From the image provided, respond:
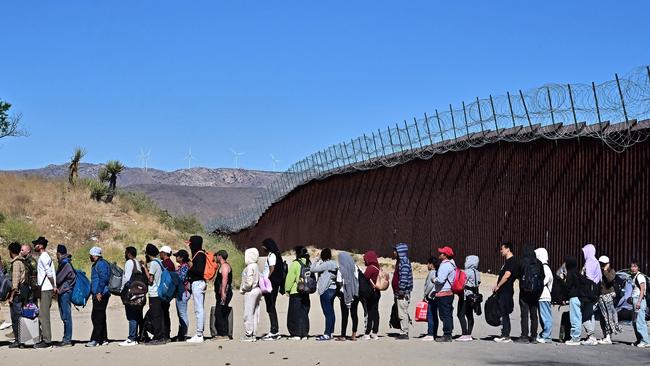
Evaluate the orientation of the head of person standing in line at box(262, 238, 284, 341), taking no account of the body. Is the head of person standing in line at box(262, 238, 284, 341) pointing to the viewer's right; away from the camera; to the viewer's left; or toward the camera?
to the viewer's left

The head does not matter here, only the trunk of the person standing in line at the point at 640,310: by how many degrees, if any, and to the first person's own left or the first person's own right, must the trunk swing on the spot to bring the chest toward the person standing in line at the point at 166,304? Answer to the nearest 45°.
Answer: approximately 45° to the first person's own right

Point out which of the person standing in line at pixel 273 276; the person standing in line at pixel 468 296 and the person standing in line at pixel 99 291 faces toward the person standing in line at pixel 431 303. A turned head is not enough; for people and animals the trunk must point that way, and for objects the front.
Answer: the person standing in line at pixel 468 296

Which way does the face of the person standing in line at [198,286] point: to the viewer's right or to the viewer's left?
to the viewer's left

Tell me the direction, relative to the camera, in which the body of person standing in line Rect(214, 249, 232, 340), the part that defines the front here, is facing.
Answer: to the viewer's left

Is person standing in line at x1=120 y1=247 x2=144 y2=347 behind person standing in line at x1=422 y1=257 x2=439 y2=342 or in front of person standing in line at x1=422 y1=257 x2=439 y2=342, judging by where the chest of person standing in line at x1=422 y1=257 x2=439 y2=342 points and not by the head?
in front

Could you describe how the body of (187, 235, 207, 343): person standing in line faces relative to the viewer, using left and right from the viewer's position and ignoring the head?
facing to the left of the viewer

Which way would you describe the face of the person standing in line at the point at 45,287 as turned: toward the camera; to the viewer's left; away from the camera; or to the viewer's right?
to the viewer's left

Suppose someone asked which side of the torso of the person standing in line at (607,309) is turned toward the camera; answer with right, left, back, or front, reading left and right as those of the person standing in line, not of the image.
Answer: left

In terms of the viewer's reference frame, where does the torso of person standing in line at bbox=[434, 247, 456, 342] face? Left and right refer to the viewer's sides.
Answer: facing to the left of the viewer

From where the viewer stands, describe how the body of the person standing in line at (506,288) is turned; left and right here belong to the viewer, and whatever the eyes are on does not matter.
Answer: facing to the left of the viewer

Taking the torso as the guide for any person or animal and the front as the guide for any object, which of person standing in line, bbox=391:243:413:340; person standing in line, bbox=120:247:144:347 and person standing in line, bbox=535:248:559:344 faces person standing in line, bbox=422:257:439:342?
person standing in line, bbox=535:248:559:344

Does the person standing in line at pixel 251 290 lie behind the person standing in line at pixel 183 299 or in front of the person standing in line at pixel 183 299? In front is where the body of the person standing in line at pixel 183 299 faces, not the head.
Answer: behind

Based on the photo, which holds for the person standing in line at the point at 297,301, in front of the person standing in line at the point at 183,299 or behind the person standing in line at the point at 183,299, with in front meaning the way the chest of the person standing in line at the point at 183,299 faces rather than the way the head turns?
behind
